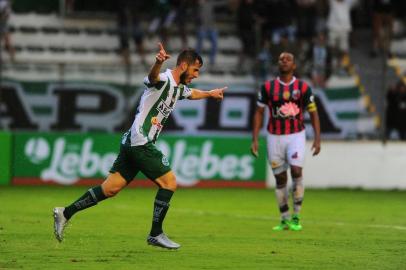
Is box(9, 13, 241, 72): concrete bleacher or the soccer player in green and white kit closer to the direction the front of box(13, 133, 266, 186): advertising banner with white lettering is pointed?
the soccer player in green and white kit

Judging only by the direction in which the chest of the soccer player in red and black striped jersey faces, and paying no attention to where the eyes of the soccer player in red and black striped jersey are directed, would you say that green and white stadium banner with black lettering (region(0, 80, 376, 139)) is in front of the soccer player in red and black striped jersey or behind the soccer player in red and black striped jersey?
behind

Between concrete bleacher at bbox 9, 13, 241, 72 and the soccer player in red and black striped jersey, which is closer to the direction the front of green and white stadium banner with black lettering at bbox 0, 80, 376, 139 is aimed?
the soccer player in red and black striped jersey

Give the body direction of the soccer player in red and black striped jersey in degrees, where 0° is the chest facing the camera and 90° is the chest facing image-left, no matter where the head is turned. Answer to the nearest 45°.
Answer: approximately 0°

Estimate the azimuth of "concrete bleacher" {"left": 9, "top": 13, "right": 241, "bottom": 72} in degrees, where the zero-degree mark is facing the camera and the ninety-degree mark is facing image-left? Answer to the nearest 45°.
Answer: approximately 0°
